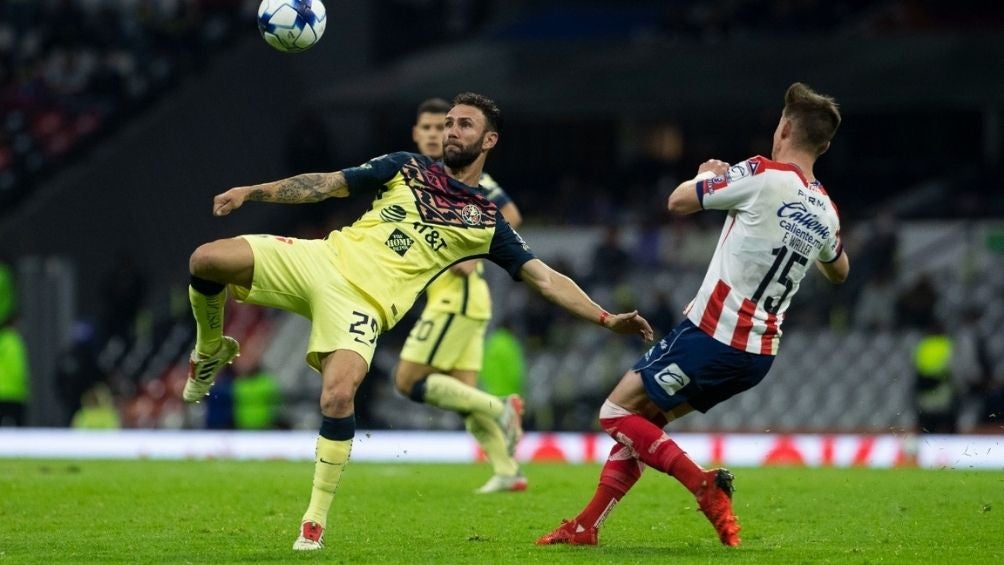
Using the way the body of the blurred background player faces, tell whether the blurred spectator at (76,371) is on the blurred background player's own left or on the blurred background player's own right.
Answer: on the blurred background player's own right

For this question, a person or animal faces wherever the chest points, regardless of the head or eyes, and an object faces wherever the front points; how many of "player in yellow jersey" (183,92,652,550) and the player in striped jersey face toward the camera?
1

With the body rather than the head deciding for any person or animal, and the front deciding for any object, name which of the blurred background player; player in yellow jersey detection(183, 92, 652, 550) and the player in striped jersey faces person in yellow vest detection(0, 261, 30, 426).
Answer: the player in striped jersey

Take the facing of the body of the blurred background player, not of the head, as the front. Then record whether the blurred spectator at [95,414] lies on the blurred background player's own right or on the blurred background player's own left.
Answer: on the blurred background player's own right

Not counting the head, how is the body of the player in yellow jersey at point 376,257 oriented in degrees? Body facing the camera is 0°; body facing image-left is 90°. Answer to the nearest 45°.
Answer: approximately 0°

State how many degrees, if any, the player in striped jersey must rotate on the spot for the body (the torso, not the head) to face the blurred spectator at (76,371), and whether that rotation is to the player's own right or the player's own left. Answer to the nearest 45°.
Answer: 0° — they already face them

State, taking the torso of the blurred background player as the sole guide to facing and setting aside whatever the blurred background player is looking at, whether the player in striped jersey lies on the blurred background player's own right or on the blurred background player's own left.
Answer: on the blurred background player's own left

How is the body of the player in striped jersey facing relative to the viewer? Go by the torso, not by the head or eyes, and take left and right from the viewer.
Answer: facing away from the viewer and to the left of the viewer
